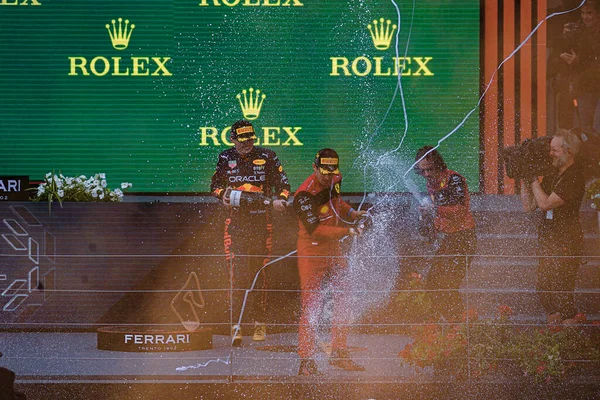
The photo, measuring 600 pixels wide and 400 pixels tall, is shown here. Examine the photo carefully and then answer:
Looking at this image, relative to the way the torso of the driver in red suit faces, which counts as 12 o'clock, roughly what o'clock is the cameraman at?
The cameraman is roughly at 10 o'clock from the driver in red suit.

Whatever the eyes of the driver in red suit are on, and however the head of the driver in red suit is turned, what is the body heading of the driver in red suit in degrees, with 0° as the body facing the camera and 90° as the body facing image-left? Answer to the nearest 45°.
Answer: approximately 315°

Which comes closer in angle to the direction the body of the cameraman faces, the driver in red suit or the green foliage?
the driver in red suit

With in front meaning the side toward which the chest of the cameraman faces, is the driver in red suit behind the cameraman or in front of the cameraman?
in front

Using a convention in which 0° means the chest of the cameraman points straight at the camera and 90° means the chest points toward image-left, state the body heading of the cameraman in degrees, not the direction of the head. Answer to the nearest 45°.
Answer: approximately 90°

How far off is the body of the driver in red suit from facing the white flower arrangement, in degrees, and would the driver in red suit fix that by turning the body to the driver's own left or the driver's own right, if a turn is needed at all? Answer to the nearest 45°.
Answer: approximately 180°

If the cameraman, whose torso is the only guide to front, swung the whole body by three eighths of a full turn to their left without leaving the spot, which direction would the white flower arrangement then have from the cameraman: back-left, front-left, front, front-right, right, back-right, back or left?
back-right

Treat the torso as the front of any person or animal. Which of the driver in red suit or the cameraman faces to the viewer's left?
the cameraman

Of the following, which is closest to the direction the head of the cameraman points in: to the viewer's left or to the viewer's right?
to the viewer's left

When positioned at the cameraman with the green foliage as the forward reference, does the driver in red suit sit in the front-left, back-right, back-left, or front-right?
front-right

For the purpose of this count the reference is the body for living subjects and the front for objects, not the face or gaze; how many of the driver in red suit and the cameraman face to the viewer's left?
1
